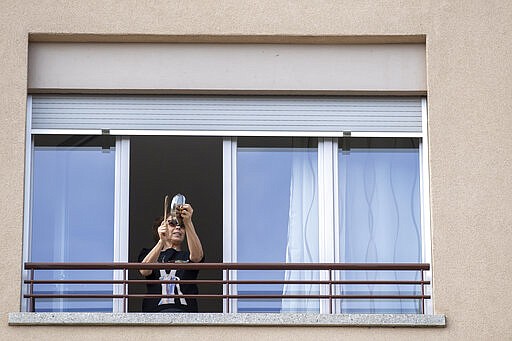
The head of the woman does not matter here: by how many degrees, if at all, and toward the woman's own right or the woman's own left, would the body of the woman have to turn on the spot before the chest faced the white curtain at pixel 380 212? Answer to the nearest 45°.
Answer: approximately 90° to the woman's own left

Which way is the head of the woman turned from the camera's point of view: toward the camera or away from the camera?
toward the camera

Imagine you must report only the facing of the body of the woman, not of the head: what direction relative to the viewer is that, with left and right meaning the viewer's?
facing the viewer

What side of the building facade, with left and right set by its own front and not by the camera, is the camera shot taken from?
front
